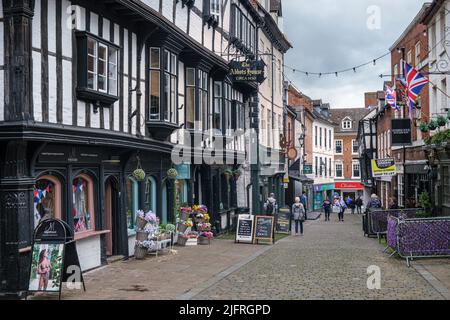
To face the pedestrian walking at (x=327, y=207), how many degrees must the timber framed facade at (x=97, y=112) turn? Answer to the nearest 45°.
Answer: approximately 90° to its left

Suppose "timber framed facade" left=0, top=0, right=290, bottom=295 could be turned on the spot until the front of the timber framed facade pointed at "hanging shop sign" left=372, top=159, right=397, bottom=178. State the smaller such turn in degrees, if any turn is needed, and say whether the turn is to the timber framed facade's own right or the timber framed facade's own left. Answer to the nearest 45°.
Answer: approximately 90° to the timber framed facade's own left

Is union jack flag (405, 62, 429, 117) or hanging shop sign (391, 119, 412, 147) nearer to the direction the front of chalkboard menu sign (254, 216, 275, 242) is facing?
the union jack flag

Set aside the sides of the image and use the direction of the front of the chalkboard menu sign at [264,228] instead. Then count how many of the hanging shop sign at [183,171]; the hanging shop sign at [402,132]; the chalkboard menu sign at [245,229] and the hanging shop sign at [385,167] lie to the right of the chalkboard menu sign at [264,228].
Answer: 2

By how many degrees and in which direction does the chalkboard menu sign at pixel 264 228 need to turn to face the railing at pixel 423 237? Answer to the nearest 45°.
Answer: approximately 45° to its left

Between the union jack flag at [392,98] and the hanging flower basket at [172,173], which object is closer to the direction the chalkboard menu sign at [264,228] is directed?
the hanging flower basket

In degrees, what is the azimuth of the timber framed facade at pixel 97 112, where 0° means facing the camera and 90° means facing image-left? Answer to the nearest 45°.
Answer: approximately 315°

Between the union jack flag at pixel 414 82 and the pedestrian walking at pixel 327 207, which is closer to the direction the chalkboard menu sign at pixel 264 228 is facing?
the union jack flag

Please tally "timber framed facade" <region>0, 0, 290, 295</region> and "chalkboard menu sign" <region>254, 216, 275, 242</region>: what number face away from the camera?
0
